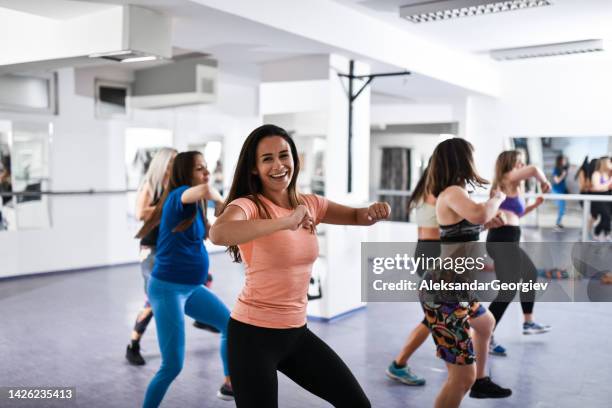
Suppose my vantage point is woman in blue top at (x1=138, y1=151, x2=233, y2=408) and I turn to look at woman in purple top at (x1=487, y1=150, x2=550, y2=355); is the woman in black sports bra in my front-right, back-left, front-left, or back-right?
front-right

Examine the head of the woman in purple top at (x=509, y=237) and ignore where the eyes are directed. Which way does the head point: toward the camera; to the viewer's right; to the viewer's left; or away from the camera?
to the viewer's right

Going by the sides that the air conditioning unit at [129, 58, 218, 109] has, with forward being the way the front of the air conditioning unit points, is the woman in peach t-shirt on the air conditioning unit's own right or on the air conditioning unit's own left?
on the air conditioning unit's own left

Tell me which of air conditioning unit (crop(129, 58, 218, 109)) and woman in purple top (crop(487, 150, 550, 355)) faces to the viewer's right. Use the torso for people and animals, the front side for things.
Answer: the woman in purple top

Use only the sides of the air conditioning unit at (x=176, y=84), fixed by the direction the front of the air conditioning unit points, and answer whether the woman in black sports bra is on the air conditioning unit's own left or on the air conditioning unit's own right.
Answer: on the air conditioning unit's own left

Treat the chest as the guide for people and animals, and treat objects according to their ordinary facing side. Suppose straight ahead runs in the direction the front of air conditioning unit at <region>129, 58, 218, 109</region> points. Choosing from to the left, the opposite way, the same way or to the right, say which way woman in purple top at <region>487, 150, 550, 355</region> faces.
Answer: to the left

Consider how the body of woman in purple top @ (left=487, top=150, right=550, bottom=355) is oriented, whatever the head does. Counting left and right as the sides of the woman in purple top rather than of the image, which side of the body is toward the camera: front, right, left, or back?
right

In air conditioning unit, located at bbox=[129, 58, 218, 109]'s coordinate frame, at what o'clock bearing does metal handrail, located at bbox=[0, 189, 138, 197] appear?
The metal handrail is roughly at 2 o'clock from the air conditioning unit.

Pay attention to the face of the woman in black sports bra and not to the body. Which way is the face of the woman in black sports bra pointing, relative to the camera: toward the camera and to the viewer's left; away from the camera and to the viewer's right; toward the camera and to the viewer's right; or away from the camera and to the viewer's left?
away from the camera and to the viewer's right

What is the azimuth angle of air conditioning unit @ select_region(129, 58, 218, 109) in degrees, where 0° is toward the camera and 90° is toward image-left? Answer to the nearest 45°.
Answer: approximately 45°

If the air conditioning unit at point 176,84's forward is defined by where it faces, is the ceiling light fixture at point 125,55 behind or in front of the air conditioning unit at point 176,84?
in front
